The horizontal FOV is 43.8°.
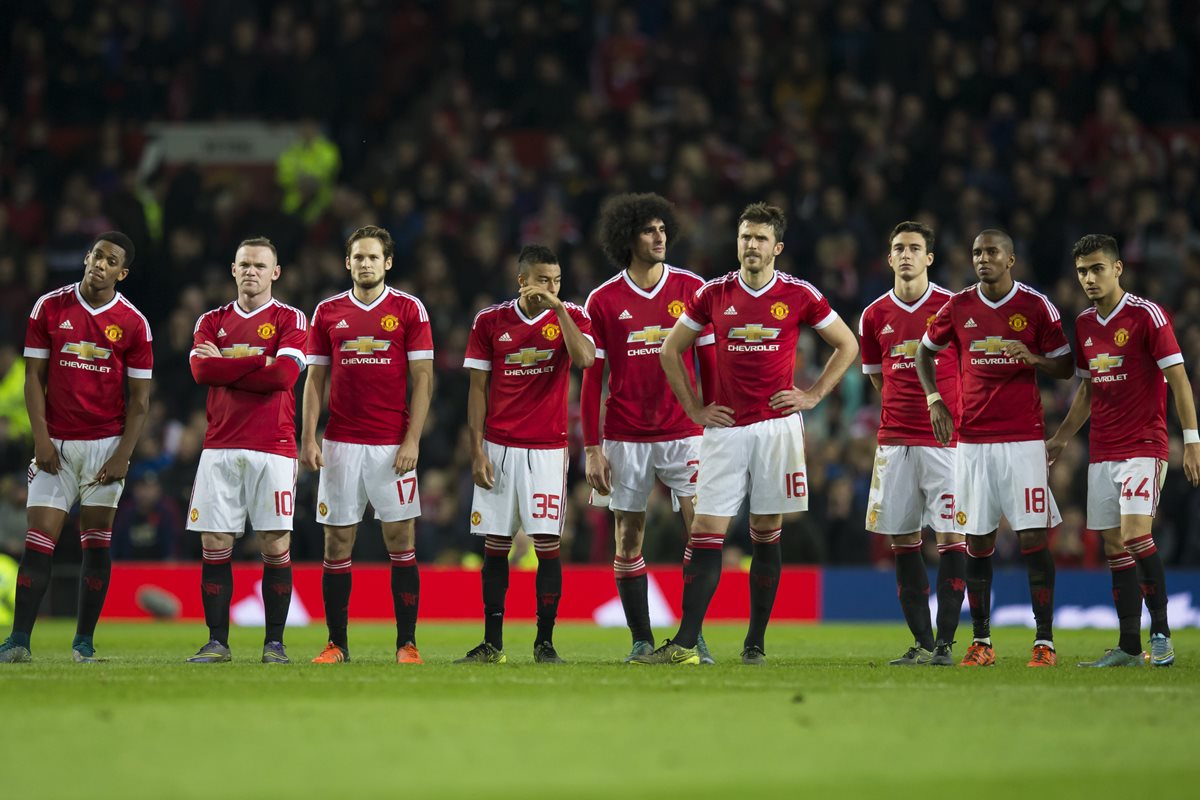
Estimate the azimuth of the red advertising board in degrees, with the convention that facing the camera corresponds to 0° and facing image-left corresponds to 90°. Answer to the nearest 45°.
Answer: approximately 0°
